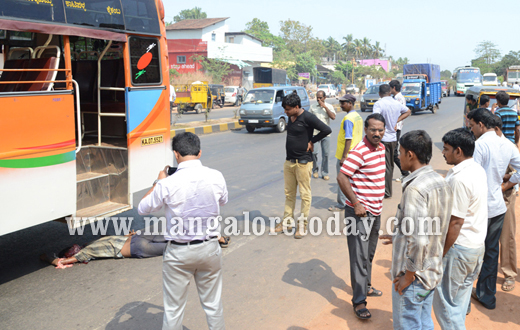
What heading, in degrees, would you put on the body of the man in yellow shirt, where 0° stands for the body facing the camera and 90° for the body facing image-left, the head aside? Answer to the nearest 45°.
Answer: approximately 90°

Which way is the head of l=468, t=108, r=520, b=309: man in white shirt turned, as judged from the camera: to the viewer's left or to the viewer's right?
to the viewer's left

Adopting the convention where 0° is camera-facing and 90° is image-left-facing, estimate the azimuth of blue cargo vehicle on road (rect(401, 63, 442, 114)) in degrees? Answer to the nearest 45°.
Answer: approximately 45°

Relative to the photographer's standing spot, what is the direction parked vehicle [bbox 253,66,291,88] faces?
facing away from the viewer and to the right of the viewer

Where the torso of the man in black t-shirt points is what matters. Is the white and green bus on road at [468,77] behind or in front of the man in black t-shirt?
behind

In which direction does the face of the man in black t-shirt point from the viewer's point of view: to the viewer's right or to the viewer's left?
to the viewer's left

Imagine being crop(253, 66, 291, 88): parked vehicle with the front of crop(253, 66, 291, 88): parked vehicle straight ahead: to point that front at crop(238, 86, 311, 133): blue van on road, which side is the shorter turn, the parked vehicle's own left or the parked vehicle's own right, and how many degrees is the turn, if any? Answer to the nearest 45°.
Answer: approximately 135° to the parked vehicle's own right

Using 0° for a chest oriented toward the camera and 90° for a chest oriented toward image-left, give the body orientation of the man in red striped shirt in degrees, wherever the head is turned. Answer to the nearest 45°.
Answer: approximately 315°
